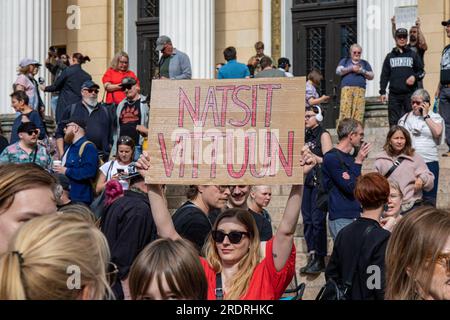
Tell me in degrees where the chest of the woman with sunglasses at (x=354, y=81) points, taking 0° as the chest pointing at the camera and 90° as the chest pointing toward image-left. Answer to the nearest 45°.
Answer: approximately 0°

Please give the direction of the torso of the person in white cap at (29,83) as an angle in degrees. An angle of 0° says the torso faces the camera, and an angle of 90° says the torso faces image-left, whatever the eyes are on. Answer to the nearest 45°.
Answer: approximately 315°

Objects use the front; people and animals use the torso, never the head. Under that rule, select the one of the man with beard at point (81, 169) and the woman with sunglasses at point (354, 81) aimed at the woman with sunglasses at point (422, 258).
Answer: the woman with sunglasses at point (354, 81)

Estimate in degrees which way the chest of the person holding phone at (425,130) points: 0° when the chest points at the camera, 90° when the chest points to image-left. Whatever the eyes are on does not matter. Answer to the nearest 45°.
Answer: approximately 45°

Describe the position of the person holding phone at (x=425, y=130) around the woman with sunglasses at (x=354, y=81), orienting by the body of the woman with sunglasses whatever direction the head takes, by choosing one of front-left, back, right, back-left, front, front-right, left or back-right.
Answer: front

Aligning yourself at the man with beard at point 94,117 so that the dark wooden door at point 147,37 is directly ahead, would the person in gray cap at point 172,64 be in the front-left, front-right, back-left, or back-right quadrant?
front-right

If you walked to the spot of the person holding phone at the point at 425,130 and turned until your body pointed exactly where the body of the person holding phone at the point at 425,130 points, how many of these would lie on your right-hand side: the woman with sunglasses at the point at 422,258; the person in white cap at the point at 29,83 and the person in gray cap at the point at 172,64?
2

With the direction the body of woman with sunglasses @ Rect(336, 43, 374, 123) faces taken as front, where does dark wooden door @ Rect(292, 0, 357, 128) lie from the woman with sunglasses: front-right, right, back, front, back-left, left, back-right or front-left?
back

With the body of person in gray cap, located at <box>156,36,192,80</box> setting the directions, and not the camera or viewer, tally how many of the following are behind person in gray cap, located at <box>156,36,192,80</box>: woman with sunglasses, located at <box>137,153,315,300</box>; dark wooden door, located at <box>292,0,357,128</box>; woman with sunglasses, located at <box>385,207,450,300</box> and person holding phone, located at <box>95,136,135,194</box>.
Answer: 1

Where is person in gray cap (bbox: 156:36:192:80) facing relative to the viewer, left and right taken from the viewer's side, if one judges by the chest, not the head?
facing the viewer and to the left of the viewer

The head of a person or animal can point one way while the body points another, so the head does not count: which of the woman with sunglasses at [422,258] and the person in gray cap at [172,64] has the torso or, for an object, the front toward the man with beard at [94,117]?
the person in gray cap
